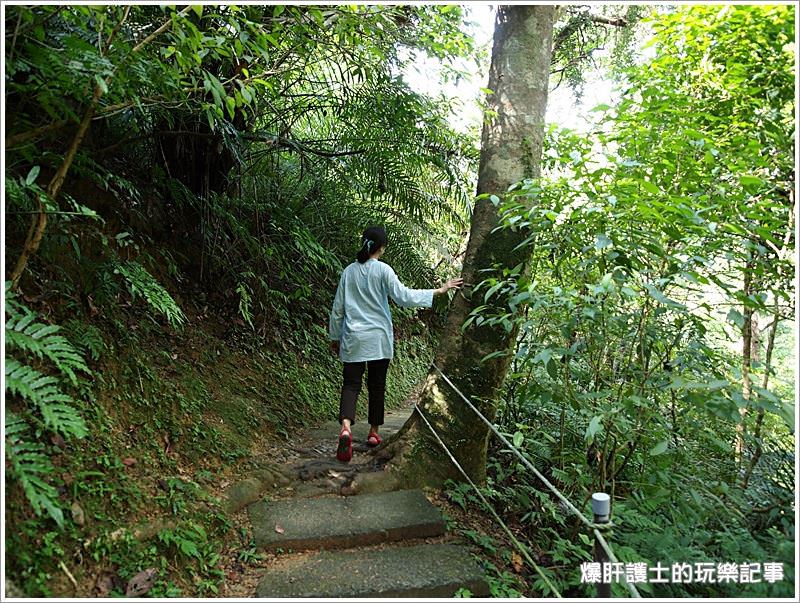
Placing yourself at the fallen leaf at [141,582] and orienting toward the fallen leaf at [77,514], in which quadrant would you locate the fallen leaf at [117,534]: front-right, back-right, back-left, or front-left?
front-right

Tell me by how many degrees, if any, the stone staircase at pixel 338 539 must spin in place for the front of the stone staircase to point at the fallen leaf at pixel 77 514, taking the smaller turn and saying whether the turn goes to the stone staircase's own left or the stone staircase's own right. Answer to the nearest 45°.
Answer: approximately 45° to the stone staircase's own right

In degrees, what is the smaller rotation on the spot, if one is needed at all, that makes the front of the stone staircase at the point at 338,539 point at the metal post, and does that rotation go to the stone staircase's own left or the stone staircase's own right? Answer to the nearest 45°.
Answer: approximately 45° to the stone staircase's own left

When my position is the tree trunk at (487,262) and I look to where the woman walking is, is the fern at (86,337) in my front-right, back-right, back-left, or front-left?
front-left

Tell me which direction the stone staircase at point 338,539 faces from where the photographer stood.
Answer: facing the viewer

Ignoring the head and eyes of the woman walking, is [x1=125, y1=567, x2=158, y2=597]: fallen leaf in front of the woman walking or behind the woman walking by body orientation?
behind

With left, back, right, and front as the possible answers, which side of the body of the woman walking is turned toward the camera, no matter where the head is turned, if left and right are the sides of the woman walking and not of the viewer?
back

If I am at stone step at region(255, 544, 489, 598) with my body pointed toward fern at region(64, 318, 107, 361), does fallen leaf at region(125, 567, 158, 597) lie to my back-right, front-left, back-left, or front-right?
front-left
